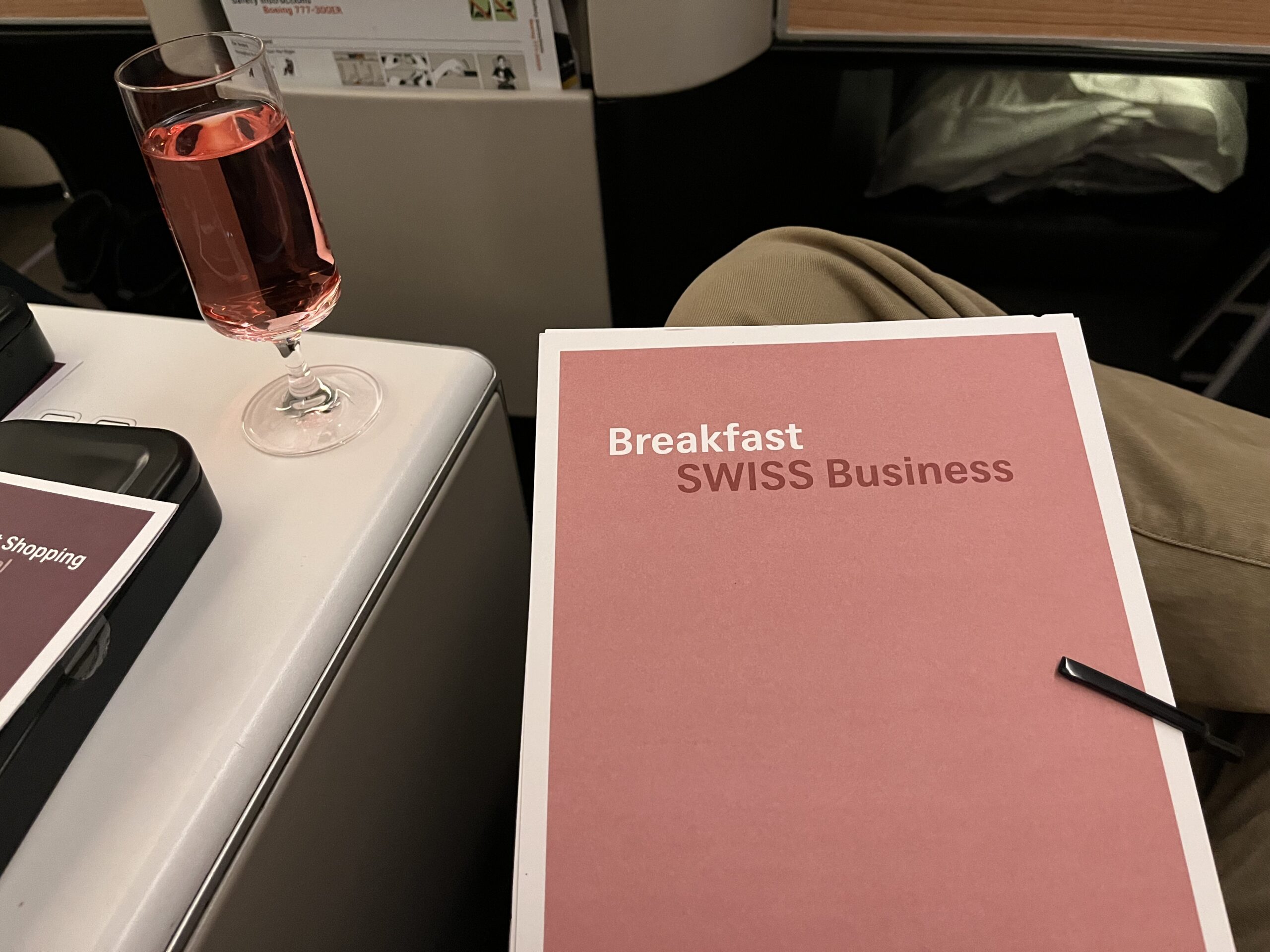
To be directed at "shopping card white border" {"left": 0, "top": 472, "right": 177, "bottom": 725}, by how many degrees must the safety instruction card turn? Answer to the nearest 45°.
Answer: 0° — it already faces it

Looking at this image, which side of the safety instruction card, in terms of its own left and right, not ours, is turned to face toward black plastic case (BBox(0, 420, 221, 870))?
front

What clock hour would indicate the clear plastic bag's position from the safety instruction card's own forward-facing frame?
The clear plastic bag is roughly at 9 o'clock from the safety instruction card.

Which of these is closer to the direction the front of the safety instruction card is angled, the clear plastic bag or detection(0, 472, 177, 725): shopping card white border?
the shopping card white border

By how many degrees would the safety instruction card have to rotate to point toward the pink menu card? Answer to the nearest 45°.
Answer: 0° — it already faces it

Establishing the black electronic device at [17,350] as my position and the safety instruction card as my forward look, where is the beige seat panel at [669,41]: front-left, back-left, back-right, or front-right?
front-right

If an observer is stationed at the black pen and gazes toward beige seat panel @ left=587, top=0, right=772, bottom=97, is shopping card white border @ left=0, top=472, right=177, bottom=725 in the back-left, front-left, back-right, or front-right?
front-left

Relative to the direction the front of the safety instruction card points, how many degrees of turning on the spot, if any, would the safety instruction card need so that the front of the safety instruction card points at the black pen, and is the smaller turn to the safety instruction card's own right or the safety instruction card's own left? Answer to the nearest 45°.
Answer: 0° — it already faces it

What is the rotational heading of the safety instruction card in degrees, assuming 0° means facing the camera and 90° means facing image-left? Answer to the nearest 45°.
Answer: approximately 0°

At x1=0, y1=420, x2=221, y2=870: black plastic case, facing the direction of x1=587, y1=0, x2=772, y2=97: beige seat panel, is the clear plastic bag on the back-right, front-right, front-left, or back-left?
front-right

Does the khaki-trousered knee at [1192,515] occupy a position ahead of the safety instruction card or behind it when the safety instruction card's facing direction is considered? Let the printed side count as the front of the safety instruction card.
ahead
